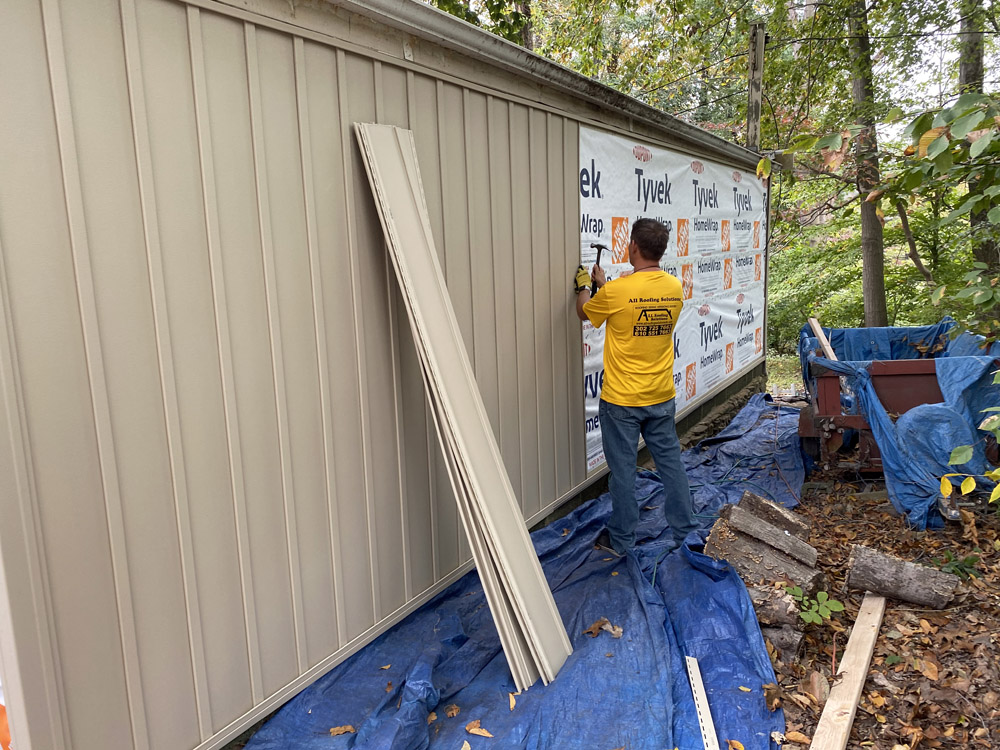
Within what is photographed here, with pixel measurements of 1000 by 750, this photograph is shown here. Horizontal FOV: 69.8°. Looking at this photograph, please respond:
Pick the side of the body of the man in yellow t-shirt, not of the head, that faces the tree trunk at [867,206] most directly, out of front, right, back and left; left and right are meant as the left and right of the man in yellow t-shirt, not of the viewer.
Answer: right

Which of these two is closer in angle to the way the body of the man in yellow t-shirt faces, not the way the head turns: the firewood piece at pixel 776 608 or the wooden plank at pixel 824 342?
the wooden plank

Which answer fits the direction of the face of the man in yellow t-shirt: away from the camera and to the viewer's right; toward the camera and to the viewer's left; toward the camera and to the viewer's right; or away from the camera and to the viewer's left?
away from the camera and to the viewer's left

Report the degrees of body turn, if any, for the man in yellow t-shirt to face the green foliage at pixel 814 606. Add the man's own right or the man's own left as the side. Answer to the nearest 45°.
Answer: approximately 180°

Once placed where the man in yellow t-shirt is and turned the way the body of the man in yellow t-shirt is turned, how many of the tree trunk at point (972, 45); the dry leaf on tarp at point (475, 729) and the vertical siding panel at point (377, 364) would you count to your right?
1

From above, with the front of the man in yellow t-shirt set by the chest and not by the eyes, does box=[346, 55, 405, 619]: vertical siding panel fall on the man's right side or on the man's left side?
on the man's left side

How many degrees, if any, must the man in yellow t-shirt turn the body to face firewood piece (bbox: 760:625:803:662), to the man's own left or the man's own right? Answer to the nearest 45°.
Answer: approximately 180°

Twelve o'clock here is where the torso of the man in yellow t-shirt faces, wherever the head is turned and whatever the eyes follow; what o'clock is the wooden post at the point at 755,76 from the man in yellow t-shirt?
The wooden post is roughly at 2 o'clock from the man in yellow t-shirt.

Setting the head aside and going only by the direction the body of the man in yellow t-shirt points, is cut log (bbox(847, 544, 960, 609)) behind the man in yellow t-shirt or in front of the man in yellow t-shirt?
behind

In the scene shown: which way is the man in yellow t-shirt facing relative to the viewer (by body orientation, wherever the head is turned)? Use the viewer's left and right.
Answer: facing away from the viewer and to the left of the viewer

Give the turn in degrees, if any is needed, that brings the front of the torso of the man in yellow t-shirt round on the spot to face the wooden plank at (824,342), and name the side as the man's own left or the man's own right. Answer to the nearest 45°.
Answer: approximately 90° to the man's own right

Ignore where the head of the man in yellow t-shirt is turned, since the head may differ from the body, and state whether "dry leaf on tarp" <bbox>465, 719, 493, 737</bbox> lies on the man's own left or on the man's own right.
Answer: on the man's own left
